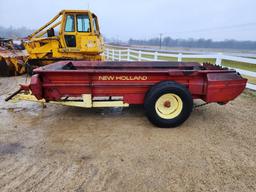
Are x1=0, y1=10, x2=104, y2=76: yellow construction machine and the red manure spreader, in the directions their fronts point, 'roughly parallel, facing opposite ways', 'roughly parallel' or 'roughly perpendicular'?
roughly parallel

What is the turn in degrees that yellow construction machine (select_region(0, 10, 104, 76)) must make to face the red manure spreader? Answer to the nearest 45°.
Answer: approximately 90° to its left

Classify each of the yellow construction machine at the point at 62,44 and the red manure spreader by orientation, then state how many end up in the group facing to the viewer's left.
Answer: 2

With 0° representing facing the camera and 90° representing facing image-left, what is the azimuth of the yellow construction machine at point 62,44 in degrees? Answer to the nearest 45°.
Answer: approximately 90°

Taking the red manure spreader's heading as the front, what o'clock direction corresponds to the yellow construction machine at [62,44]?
The yellow construction machine is roughly at 2 o'clock from the red manure spreader.

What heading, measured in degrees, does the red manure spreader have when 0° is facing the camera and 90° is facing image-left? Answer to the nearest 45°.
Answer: approximately 90°
